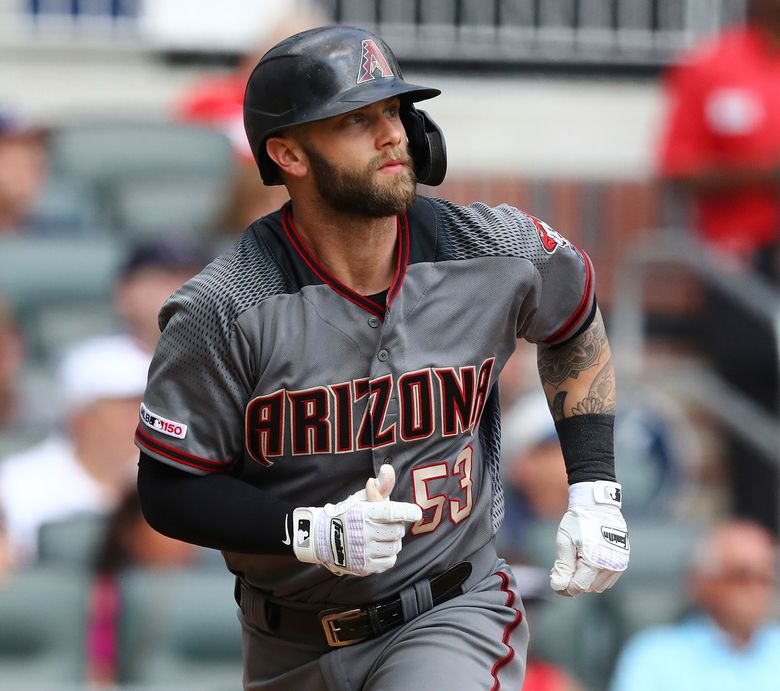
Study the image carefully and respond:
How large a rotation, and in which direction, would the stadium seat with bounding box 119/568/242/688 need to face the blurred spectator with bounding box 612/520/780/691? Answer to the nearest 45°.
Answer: approximately 90° to its left

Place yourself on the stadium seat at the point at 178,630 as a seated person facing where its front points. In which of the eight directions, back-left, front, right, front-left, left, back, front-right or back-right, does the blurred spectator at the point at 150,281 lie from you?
back

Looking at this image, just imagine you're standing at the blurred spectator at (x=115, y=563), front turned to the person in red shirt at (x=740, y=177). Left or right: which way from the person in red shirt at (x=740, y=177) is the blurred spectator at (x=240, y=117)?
left

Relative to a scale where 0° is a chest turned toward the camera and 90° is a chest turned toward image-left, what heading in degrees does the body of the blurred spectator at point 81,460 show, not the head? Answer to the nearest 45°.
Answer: approximately 315°

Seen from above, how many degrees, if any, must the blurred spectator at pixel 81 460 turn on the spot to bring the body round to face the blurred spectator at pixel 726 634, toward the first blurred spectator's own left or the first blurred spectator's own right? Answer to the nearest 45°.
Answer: approximately 45° to the first blurred spectator's own left

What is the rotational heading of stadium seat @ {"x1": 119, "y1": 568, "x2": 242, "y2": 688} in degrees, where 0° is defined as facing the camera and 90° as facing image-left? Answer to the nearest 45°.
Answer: approximately 0°

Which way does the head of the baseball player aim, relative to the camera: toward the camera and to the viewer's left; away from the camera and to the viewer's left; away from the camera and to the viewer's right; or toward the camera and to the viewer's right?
toward the camera and to the viewer's right
